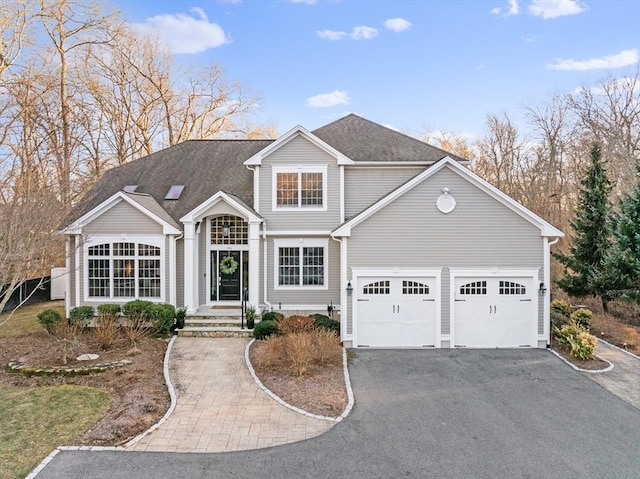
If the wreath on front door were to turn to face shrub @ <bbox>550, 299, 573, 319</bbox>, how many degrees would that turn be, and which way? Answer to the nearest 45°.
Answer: approximately 90° to its left

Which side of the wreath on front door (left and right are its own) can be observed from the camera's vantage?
front

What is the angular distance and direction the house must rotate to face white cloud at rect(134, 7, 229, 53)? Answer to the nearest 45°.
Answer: approximately 135° to its right

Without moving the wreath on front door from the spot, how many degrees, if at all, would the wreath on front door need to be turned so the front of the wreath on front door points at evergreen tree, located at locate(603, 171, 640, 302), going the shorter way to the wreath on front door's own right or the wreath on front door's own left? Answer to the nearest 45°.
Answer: approximately 90° to the wreath on front door's own left

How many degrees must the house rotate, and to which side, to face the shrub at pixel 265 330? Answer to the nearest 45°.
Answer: approximately 45° to its right

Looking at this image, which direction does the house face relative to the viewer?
toward the camera

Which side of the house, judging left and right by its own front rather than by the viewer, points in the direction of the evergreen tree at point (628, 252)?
left

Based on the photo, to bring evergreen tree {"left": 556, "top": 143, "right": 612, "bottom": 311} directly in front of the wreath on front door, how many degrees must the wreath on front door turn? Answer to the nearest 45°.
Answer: approximately 90° to its left

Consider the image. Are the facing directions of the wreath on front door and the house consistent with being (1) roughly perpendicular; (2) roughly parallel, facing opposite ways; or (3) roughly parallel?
roughly parallel

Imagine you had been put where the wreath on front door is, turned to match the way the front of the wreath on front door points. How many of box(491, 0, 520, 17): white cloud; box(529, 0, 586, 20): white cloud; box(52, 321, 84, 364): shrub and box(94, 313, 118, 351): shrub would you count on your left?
2

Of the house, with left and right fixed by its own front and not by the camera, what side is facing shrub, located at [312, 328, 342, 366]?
front

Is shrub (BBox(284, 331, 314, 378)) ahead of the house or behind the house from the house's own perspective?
ahead

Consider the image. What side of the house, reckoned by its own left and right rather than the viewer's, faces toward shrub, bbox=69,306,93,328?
right

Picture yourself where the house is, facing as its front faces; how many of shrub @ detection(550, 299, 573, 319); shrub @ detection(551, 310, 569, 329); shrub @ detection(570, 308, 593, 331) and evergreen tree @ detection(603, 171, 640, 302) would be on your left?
4

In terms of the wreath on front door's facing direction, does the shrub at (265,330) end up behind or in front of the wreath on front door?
in front
